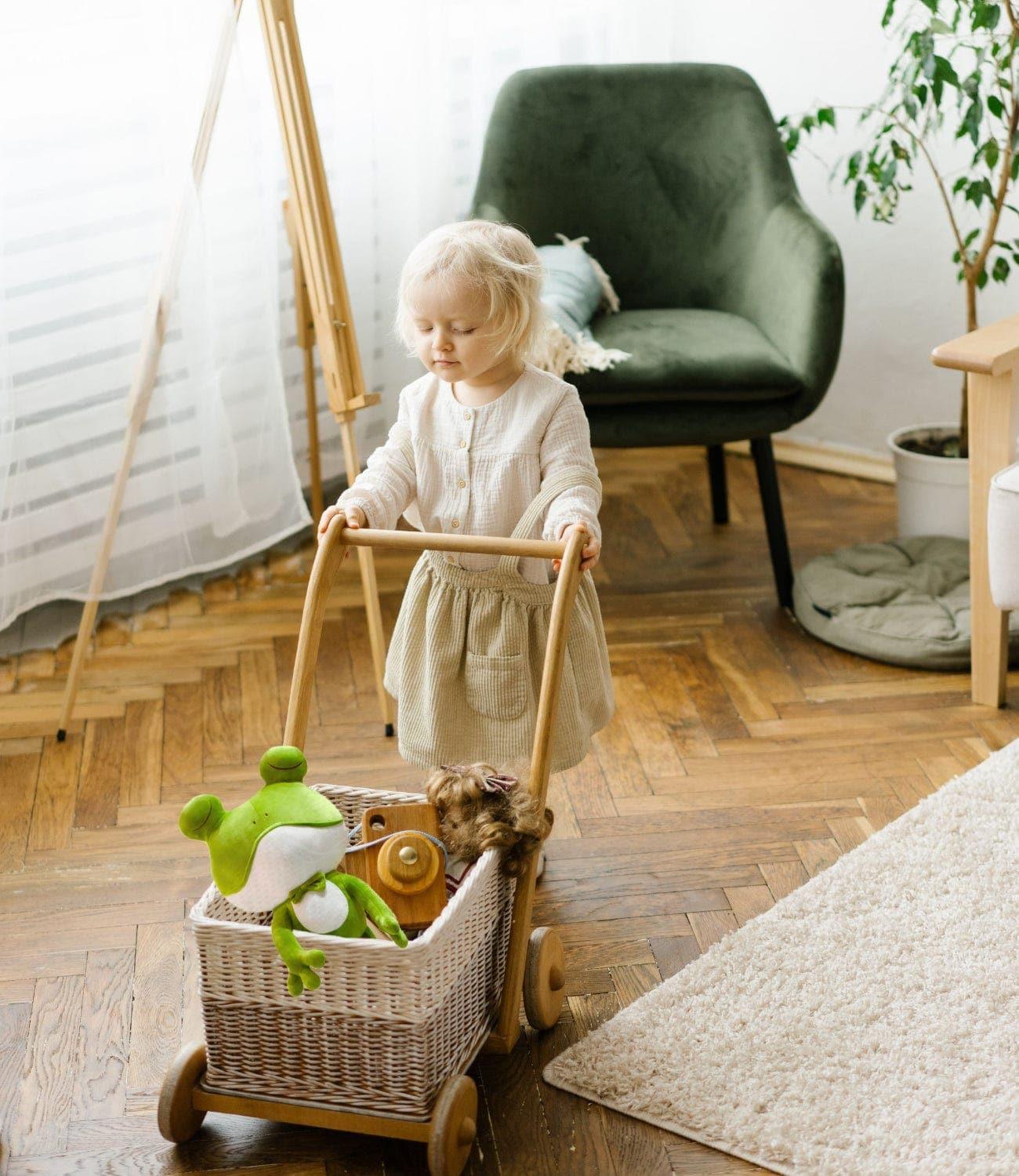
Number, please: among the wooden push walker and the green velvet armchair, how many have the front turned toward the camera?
2

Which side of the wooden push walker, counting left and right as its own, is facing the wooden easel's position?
back

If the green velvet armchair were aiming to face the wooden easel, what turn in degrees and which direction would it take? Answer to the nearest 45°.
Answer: approximately 45° to its right

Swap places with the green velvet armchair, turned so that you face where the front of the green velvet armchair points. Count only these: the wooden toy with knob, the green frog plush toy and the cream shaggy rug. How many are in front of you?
3

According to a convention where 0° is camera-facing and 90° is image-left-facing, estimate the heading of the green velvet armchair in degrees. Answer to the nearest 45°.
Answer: approximately 0°

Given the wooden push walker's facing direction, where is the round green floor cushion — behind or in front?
behind
